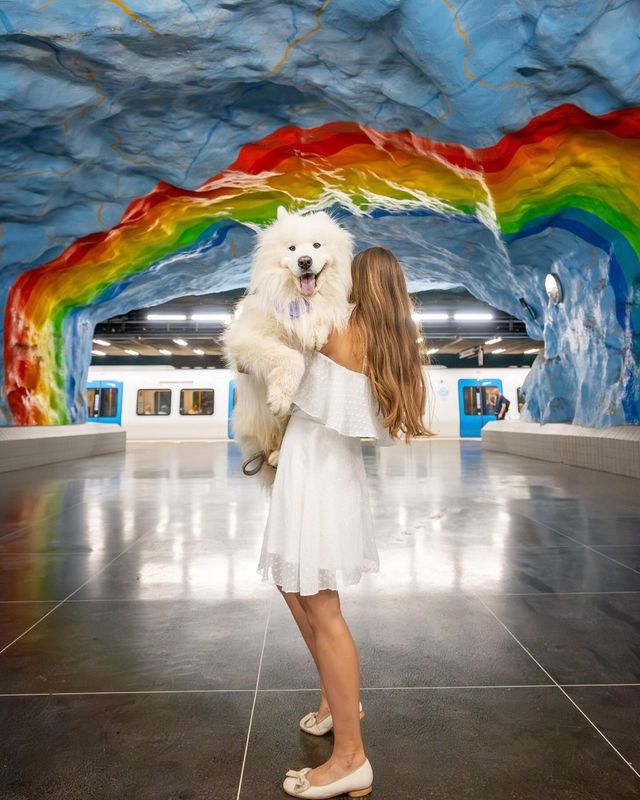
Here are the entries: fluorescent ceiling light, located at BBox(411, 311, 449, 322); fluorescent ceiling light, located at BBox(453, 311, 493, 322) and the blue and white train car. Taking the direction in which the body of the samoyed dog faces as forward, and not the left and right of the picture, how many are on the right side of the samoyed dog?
0

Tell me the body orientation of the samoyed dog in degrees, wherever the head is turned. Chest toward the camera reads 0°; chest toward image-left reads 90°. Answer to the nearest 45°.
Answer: approximately 315°

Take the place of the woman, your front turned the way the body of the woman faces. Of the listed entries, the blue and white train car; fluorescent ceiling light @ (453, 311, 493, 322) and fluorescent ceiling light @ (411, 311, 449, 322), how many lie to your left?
0

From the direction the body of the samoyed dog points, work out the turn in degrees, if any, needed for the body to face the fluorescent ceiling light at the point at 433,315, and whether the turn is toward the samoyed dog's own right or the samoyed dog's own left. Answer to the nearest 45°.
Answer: approximately 135° to the samoyed dog's own left

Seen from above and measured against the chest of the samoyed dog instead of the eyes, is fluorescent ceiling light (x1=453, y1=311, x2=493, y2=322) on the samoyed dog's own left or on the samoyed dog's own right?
on the samoyed dog's own left

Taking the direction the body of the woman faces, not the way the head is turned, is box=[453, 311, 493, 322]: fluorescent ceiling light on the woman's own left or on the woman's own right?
on the woman's own right

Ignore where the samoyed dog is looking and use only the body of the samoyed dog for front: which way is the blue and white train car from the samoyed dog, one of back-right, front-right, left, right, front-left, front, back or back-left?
back-left
